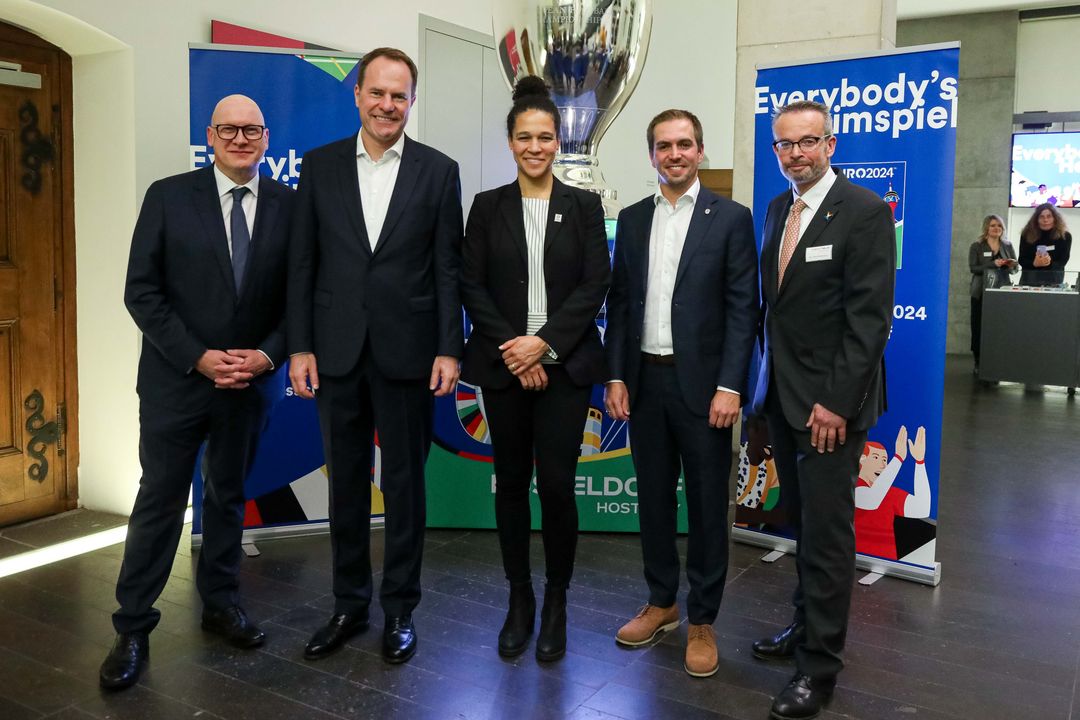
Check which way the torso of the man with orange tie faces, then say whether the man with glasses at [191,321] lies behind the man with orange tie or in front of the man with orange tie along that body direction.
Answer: in front

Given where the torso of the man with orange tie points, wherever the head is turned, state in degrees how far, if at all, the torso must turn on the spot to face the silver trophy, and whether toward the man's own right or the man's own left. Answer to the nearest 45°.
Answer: approximately 90° to the man's own right

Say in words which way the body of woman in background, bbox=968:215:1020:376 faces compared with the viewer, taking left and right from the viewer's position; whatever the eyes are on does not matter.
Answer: facing the viewer and to the right of the viewer

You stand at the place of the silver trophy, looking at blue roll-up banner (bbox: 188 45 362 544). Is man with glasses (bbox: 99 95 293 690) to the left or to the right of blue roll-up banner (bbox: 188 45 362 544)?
left

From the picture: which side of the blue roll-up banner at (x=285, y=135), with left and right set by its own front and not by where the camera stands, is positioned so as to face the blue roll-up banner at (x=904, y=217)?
left

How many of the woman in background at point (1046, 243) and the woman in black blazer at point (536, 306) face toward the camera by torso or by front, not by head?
2

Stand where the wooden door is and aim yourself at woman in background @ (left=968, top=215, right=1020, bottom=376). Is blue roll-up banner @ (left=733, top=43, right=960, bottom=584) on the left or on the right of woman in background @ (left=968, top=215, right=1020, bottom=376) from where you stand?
right

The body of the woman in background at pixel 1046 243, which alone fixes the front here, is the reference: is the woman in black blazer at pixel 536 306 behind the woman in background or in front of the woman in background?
in front
